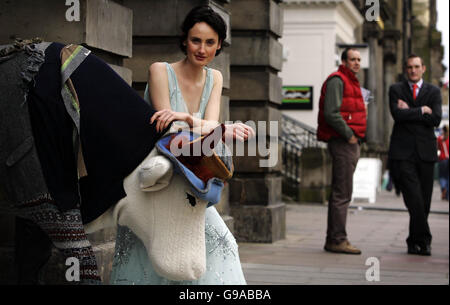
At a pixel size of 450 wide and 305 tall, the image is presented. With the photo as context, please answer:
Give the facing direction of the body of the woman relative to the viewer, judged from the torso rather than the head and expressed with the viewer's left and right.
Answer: facing the viewer

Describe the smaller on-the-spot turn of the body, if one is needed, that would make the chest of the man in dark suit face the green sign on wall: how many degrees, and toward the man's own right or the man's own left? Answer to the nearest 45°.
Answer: approximately 180°

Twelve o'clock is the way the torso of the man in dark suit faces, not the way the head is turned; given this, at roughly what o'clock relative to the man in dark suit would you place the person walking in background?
The person walking in background is roughly at 6 o'clock from the man in dark suit.

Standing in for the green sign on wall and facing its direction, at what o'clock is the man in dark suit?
The man in dark suit is roughly at 12 o'clock from the green sign on wall.

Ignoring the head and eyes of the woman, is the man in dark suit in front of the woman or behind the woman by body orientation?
behind

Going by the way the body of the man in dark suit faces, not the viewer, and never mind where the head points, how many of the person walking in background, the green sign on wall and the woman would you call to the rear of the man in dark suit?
2

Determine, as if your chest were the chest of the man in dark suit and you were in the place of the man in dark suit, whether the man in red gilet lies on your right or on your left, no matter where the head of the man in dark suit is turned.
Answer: on your right

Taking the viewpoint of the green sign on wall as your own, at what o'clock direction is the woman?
The woman is roughly at 12 o'clock from the green sign on wall.

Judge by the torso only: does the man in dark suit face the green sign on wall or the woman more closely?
the woman

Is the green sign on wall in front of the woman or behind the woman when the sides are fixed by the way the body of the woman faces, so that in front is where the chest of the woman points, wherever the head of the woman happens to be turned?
behind

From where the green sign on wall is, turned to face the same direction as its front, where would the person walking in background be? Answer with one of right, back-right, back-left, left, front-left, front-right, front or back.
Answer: front-left
